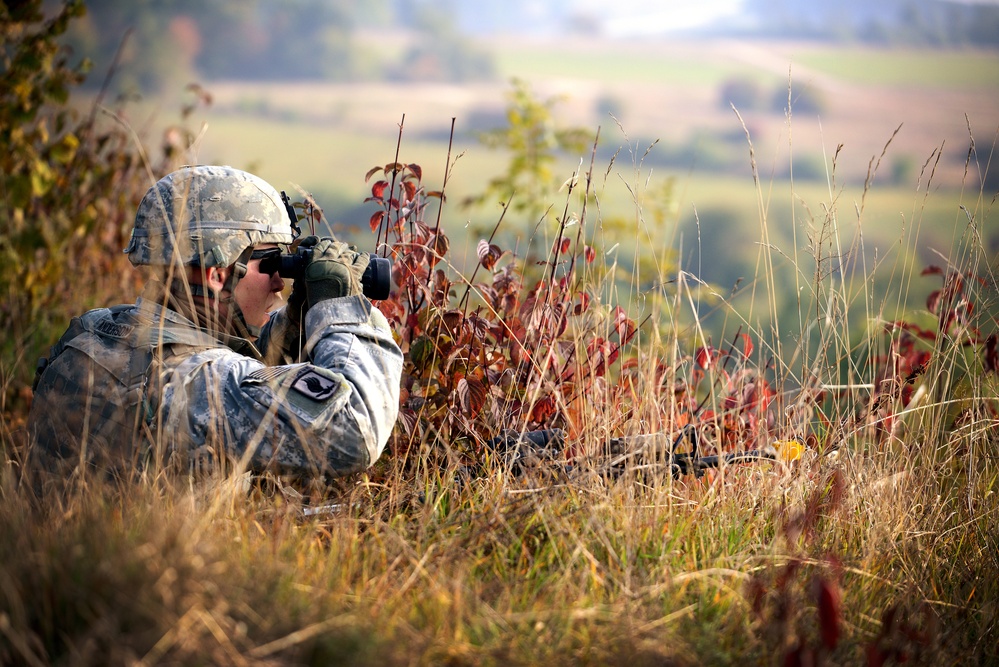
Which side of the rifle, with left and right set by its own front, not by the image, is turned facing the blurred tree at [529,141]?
left

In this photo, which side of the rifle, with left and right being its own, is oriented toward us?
right

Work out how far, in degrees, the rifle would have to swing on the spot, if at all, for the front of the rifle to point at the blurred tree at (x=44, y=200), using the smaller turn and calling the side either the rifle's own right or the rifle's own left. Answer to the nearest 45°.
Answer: approximately 135° to the rifle's own left

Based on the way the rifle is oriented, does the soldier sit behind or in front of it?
behind

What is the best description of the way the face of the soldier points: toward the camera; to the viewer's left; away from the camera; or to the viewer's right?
to the viewer's right
